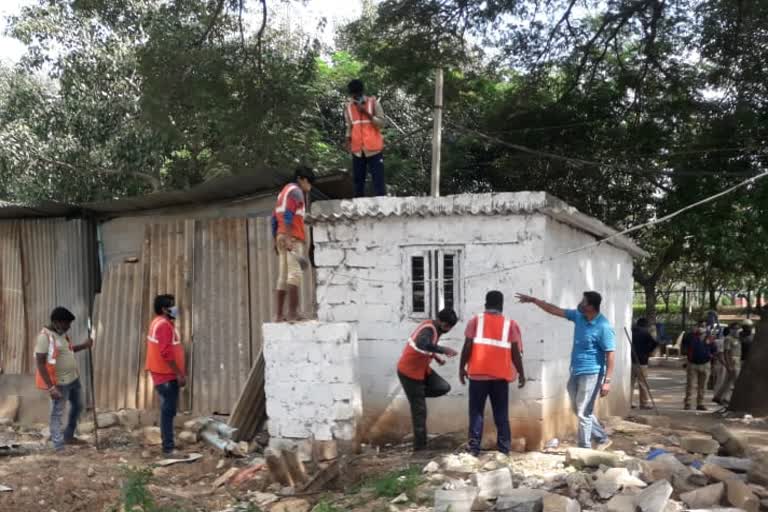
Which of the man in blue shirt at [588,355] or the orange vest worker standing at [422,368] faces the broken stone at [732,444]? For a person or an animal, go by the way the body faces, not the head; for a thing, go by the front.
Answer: the orange vest worker standing

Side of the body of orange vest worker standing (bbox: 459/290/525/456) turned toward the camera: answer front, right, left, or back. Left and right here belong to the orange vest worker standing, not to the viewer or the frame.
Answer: back

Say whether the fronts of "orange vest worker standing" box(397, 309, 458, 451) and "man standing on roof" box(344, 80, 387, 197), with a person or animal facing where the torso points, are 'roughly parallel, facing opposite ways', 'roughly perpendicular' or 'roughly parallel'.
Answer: roughly perpendicular

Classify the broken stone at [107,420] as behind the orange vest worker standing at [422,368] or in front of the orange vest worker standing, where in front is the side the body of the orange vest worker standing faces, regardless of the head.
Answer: behind

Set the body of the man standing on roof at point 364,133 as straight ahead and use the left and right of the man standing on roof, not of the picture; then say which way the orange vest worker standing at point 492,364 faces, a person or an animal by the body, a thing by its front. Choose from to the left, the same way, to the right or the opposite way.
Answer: the opposite way

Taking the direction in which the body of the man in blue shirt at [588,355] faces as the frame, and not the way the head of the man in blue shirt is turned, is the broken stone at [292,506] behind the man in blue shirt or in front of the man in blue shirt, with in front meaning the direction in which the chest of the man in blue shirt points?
in front

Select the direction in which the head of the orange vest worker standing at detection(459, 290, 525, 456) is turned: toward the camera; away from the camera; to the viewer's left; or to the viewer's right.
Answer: away from the camera

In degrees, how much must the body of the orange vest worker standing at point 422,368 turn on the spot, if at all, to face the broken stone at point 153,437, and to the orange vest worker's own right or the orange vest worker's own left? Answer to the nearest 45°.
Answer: approximately 135° to the orange vest worker's own left

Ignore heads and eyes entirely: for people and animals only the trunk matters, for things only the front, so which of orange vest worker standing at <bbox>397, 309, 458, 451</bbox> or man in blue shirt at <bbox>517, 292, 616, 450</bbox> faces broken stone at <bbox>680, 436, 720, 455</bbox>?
the orange vest worker standing

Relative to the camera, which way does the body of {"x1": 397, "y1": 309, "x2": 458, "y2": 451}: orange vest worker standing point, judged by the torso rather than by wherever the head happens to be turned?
to the viewer's right
